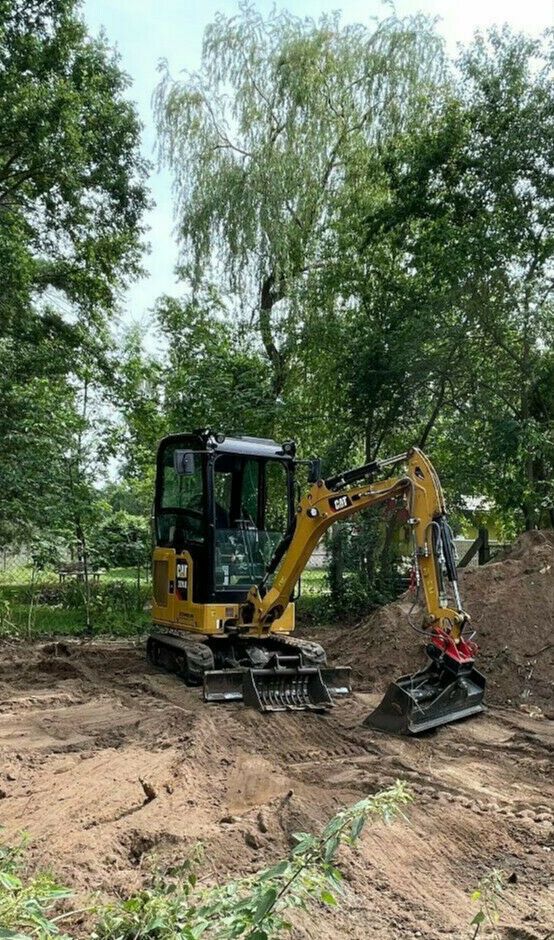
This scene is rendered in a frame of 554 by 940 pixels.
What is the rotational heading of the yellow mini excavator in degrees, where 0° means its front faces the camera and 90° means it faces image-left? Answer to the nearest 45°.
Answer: approximately 315°

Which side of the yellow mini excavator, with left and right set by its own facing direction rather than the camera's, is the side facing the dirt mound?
left

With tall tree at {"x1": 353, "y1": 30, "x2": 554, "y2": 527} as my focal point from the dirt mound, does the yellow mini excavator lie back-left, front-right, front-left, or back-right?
back-left

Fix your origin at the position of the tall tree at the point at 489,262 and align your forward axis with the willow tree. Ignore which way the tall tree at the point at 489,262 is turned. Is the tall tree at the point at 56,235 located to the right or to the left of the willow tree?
left
